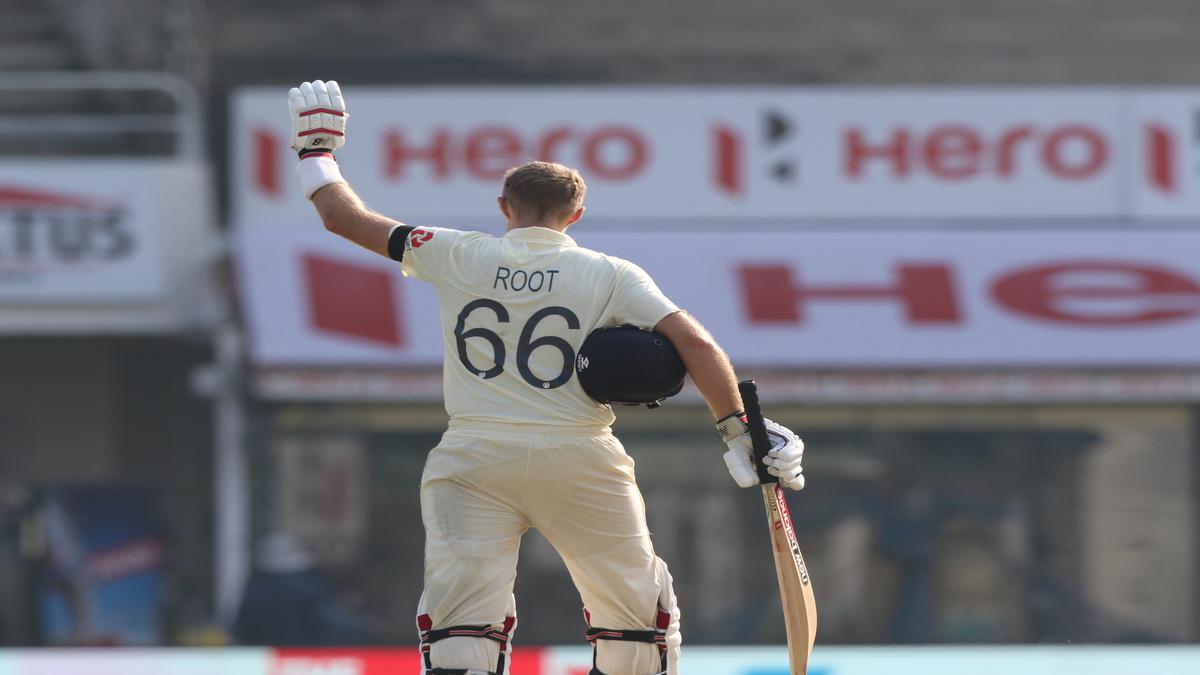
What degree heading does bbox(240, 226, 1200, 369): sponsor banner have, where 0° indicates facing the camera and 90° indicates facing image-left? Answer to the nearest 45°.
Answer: approximately 0°

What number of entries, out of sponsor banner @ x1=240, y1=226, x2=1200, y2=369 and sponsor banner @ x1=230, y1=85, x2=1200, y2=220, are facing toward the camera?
2

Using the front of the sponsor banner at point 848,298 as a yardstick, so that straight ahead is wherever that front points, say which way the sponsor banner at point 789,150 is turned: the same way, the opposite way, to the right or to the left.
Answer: the same way

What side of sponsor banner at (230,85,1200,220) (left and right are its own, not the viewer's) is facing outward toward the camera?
front
